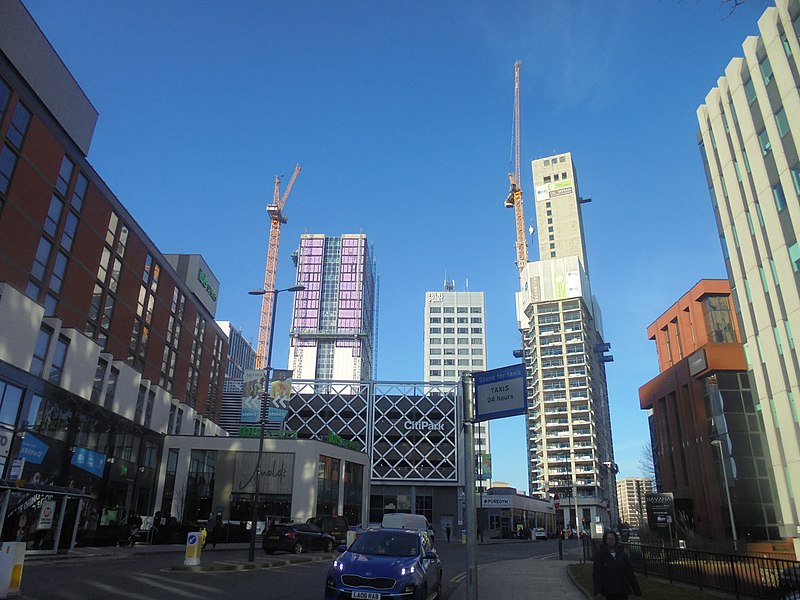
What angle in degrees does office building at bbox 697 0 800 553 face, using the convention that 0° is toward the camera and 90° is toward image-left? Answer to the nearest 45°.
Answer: approximately 45°

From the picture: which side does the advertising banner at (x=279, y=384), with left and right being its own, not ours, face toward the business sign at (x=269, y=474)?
back

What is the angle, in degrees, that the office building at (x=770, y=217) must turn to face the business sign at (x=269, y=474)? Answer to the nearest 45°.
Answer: approximately 45° to its right

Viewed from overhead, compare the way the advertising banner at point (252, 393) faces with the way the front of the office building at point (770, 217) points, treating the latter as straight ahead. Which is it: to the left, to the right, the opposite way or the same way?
to the left

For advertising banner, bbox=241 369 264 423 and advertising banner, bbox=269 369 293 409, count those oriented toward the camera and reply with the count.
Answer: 2

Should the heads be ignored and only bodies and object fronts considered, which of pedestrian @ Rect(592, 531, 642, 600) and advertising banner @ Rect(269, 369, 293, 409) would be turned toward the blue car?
the advertising banner

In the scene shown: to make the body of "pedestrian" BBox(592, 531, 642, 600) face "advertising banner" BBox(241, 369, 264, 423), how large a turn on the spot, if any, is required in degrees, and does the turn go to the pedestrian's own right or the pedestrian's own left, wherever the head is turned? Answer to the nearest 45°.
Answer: approximately 135° to the pedestrian's own right

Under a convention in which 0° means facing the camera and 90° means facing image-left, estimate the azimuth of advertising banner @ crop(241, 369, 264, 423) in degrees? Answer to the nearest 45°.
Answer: approximately 0°

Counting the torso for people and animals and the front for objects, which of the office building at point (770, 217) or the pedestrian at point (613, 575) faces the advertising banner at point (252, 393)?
the office building

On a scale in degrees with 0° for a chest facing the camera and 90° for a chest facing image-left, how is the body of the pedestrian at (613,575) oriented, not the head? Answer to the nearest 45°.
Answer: approximately 0°

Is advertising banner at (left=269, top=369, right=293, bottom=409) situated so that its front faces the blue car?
yes
